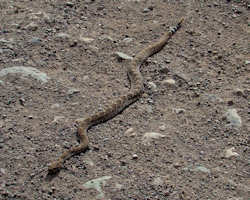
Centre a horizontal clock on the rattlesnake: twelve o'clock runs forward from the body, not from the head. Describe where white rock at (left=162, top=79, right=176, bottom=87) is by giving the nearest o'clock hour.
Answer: The white rock is roughly at 6 o'clock from the rattlesnake.

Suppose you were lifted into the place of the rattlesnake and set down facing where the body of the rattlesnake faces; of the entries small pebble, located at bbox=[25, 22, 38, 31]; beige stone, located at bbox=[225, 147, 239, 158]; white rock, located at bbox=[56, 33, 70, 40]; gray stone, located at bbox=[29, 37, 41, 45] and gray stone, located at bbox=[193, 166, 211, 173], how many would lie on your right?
3

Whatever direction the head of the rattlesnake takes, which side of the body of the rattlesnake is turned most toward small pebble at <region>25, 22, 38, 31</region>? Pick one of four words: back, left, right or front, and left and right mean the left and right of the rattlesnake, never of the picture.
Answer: right

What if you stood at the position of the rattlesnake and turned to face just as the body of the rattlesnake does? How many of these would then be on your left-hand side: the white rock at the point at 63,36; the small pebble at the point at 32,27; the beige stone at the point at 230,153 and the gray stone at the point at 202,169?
2

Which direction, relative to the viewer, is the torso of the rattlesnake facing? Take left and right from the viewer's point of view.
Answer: facing the viewer and to the left of the viewer

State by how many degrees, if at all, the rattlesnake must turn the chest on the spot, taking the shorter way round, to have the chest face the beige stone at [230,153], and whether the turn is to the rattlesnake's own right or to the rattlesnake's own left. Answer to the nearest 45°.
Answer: approximately 90° to the rattlesnake's own left

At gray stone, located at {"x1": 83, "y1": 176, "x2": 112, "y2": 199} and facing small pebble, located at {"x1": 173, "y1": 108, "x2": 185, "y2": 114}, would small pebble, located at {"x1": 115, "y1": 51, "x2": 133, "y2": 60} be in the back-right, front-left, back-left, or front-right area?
front-left

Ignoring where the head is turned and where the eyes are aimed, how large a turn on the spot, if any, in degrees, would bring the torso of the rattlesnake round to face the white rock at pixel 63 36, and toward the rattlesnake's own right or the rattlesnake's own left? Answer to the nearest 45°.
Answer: approximately 90° to the rattlesnake's own right

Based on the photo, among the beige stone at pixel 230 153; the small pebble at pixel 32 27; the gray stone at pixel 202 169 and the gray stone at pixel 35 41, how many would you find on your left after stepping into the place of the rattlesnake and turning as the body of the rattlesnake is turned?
2

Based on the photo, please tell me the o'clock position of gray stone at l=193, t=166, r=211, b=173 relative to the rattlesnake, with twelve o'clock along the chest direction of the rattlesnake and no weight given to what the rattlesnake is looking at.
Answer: The gray stone is roughly at 9 o'clock from the rattlesnake.

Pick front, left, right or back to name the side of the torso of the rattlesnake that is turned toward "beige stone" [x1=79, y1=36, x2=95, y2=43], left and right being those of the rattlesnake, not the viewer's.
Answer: right

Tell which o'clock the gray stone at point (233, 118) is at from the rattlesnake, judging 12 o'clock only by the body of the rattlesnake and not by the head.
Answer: The gray stone is roughly at 8 o'clock from the rattlesnake.
